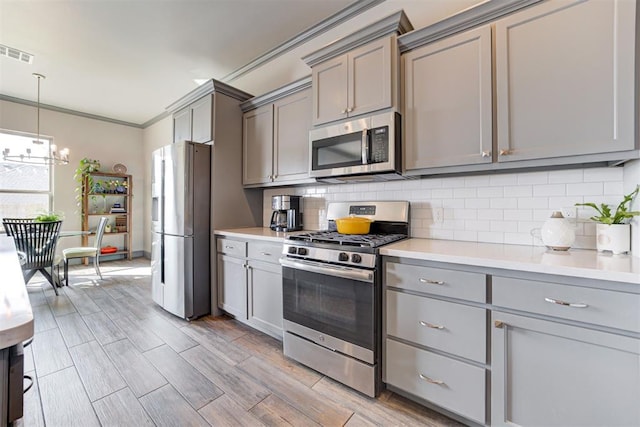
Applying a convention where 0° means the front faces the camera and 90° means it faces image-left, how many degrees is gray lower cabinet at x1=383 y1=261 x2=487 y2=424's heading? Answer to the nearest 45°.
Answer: approximately 45°

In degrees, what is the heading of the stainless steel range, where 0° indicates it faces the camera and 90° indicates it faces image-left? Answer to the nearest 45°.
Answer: approximately 45°

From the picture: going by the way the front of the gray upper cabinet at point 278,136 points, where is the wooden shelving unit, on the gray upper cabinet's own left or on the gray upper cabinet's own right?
on the gray upper cabinet's own right

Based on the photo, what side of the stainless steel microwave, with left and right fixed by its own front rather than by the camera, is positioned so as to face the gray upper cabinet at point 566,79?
left

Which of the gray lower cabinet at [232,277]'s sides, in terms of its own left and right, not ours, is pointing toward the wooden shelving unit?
right

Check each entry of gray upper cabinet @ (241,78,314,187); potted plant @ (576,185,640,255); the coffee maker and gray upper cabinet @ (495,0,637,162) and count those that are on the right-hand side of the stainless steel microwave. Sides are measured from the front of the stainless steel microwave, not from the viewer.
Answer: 2

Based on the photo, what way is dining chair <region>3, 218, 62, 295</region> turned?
away from the camera

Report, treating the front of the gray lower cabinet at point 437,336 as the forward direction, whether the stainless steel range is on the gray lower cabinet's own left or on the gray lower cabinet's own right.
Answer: on the gray lower cabinet's own right

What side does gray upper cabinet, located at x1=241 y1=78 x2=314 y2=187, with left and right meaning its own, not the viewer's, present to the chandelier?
right

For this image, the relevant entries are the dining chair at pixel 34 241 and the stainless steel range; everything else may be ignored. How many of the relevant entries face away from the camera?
1

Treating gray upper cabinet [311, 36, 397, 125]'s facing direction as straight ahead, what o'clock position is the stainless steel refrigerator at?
The stainless steel refrigerator is roughly at 2 o'clock from the gray upper cabinet.

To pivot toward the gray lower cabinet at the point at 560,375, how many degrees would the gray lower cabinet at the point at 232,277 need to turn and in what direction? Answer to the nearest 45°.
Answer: approximately 90° to its left

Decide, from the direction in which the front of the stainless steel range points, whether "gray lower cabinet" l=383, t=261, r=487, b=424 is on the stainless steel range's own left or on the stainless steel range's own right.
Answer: on the stainless steel range's own left

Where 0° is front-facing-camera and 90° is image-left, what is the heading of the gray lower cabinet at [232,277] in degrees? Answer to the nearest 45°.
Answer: approximately 45°

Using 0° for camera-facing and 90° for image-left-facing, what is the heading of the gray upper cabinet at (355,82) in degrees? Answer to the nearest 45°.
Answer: approximately 45°
